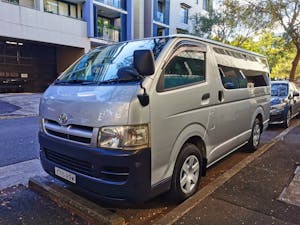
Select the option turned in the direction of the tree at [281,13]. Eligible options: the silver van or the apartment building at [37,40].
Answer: the apartment building

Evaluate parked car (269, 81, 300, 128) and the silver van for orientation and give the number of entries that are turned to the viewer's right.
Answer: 0

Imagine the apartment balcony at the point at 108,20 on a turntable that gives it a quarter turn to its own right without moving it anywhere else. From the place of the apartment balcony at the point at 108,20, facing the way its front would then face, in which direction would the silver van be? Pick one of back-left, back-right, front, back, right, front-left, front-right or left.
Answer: front-left

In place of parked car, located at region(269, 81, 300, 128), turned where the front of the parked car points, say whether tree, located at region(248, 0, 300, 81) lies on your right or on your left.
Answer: on your right

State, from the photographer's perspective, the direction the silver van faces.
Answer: facing the viewer and to the left of the viewer

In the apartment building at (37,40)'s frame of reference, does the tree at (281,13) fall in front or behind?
in front

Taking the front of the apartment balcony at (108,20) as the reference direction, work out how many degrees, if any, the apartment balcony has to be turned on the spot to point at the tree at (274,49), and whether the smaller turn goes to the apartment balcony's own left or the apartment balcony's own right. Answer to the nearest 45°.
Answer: approximately 45° to the apartment balcony's own left

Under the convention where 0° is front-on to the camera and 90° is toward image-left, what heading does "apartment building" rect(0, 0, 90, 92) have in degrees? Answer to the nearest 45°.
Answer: approximately 315°

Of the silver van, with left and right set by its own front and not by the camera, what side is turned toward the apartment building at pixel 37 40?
right

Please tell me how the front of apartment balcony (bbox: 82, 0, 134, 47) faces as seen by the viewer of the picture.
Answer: facing the viewer and to the right of the viewer

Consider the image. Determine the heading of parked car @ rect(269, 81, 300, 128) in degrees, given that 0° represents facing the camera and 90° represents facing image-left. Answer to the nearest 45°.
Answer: approximately 45°

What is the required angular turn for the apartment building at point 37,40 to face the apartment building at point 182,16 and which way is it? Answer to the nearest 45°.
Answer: approximately 90° to its left
